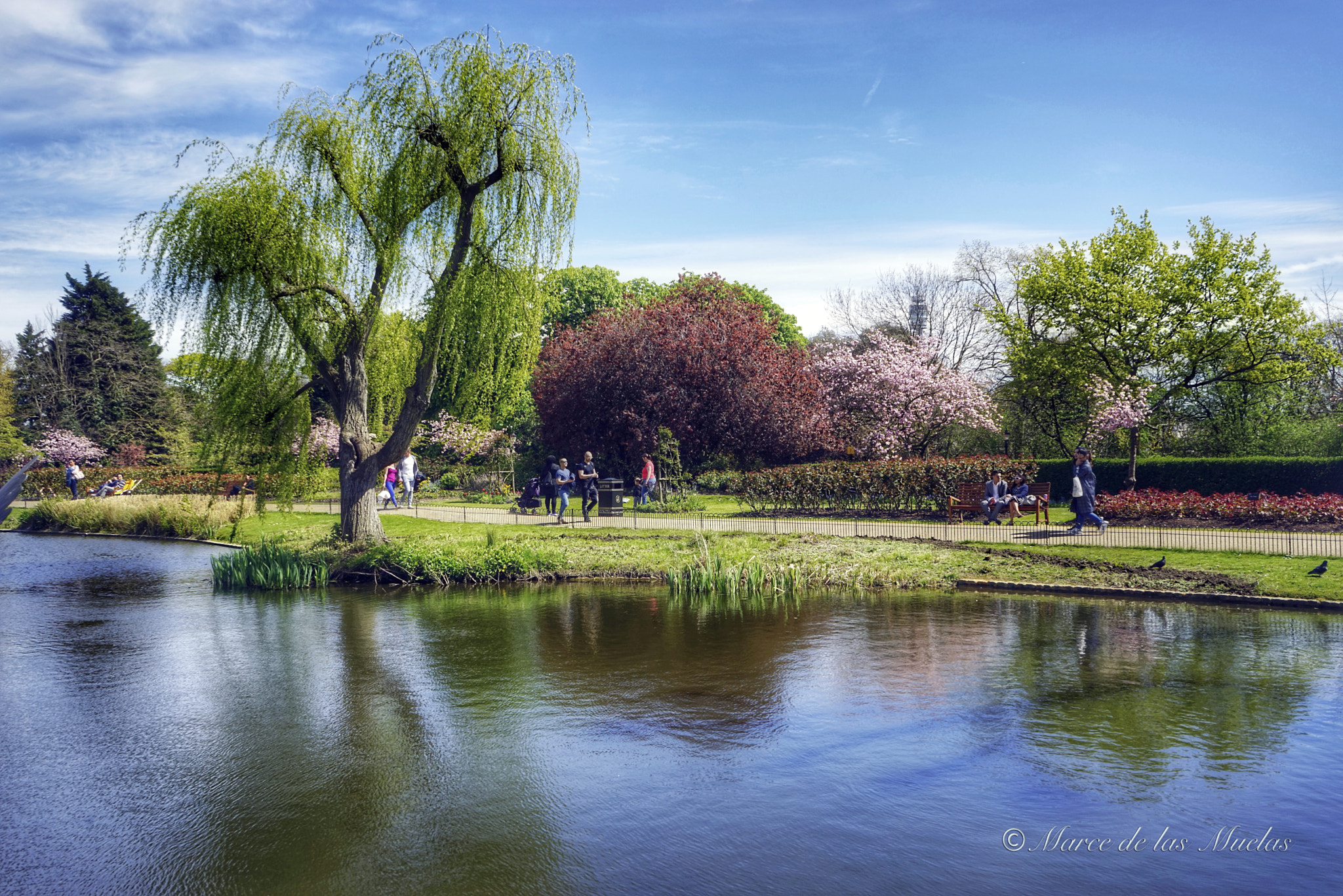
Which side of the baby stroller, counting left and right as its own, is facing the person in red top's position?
back

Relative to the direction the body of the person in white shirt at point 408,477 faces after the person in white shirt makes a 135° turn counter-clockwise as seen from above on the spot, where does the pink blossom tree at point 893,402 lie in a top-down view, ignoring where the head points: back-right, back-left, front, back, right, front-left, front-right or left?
front-right

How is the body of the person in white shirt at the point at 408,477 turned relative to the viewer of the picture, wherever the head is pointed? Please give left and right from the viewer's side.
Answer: facing the viewer

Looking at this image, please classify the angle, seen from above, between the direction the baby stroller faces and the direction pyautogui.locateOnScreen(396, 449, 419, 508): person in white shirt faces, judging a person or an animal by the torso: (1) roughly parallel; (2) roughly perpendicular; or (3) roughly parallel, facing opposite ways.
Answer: roughly perpendicular

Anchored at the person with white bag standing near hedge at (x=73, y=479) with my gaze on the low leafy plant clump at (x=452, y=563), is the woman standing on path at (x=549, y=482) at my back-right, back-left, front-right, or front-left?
front-left

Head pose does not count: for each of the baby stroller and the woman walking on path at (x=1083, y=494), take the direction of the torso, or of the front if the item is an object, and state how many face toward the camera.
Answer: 0

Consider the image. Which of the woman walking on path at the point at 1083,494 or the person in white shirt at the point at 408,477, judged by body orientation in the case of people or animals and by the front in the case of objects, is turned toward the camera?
the person in white shirt

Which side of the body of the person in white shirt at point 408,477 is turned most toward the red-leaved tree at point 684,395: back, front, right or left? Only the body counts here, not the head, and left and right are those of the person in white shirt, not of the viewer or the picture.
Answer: back

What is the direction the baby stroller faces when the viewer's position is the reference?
facing to the left of the viewer

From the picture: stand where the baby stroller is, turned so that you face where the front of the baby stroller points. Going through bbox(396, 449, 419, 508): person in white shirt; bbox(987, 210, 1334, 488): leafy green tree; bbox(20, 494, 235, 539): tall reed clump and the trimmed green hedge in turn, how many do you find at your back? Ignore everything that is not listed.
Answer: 2

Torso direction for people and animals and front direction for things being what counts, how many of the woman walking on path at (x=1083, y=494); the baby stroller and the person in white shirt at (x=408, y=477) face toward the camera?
1

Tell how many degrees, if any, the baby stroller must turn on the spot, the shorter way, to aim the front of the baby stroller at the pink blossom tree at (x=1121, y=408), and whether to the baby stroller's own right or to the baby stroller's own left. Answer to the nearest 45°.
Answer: approximately 180°

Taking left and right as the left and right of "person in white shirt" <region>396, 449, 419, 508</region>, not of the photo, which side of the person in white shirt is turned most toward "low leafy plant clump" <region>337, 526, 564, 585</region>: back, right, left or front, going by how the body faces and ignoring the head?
front
